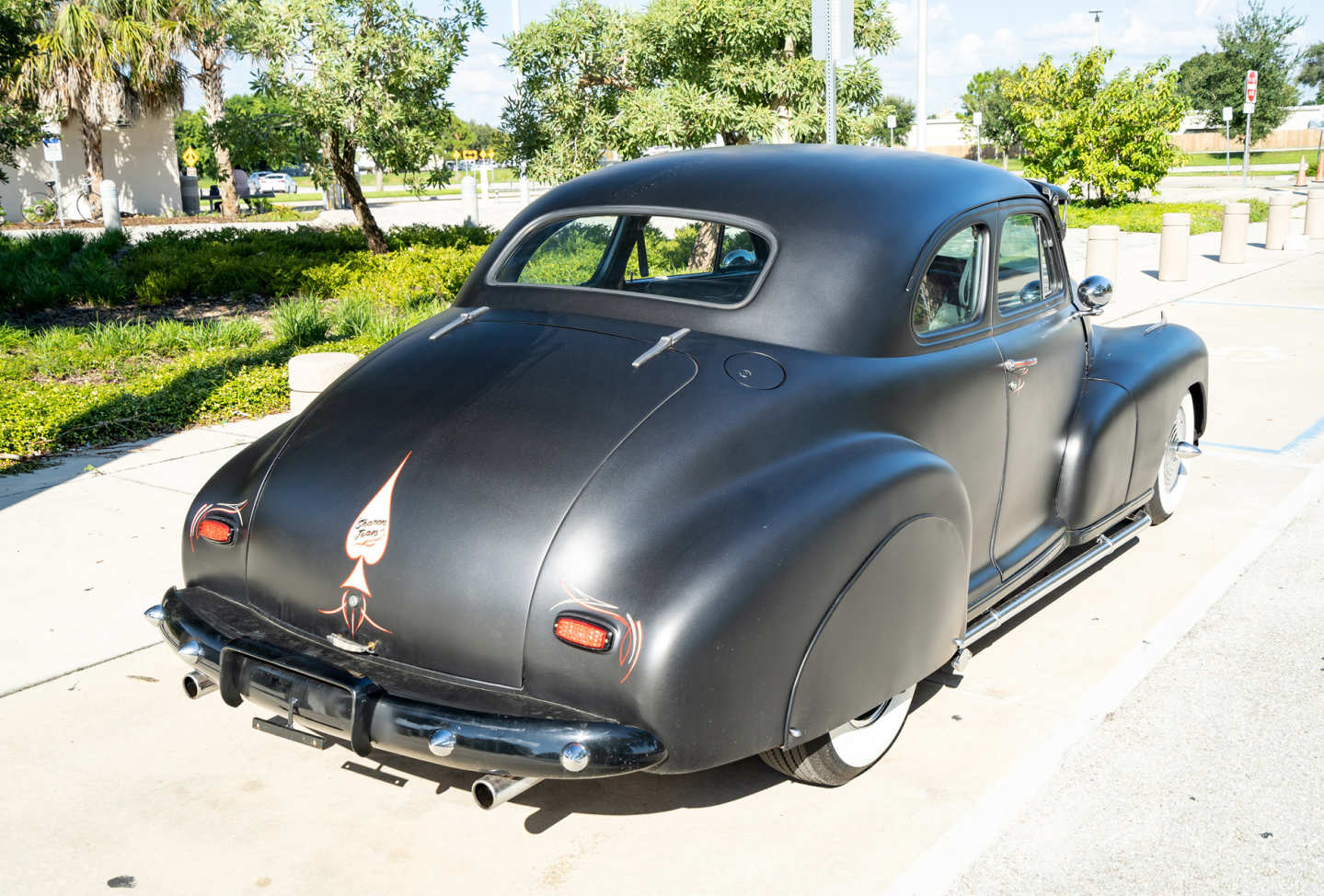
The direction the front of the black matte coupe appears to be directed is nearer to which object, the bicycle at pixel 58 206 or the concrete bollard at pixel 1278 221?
the concrete bollard

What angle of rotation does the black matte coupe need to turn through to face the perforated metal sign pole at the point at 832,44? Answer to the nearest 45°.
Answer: approximately 45° to its left

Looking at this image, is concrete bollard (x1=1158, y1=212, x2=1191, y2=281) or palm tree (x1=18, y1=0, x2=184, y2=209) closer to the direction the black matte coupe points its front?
the concrete bollard

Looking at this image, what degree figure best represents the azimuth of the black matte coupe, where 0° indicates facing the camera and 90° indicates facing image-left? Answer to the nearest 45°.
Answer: approximately 225°

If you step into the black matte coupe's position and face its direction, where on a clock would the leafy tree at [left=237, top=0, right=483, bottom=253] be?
The leafy tree is roughly at 10 o'clock from the black matte coupe.

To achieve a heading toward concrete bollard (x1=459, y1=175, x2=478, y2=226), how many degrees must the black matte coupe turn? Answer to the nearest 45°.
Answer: approximately 45° to its left

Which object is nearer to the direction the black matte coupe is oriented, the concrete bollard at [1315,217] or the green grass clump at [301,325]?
the concrete bollard

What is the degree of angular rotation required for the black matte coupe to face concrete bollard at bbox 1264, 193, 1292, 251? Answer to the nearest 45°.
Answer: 0° — it already faces it
